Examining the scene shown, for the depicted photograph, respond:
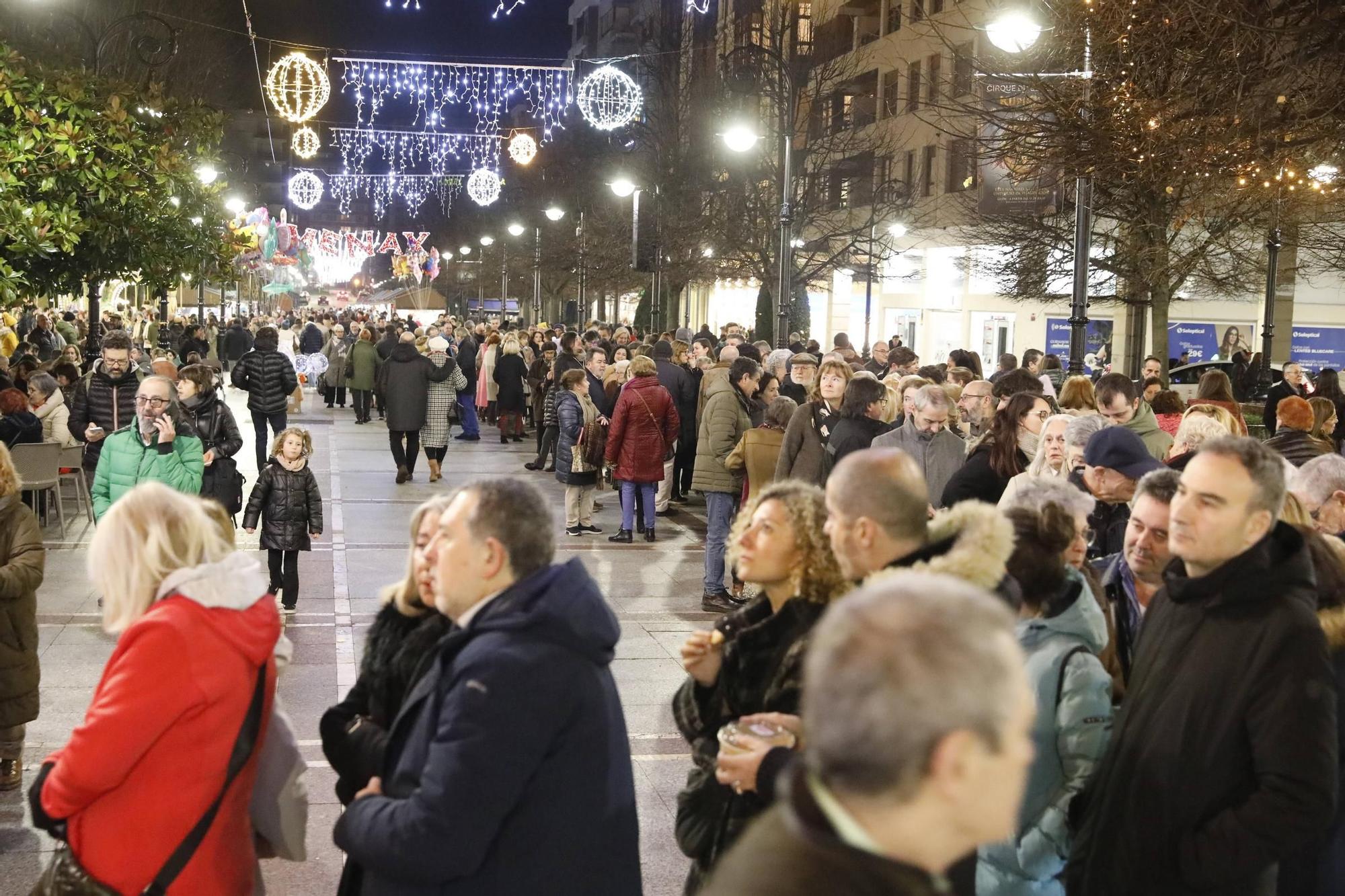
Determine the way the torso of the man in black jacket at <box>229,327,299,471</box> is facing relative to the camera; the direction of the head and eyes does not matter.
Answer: away from the camera

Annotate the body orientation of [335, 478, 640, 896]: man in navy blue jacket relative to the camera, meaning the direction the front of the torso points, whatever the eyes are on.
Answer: to the viewer's left

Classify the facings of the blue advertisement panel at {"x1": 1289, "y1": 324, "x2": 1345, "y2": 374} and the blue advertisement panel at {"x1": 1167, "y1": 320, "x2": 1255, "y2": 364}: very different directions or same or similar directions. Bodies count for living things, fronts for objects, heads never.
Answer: same or similar directions

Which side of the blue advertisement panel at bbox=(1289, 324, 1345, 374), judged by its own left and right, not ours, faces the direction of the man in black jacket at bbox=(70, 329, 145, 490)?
front

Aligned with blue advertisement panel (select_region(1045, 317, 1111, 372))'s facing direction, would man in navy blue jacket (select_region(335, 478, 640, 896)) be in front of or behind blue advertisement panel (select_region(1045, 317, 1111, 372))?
in front

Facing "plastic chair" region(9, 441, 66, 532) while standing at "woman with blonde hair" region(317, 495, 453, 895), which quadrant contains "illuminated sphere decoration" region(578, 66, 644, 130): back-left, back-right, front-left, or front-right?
front-right

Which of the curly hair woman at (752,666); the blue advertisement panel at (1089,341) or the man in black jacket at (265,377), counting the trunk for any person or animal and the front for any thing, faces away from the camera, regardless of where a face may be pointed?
the man in black jacket

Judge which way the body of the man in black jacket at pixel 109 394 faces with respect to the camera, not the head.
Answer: toward the camera

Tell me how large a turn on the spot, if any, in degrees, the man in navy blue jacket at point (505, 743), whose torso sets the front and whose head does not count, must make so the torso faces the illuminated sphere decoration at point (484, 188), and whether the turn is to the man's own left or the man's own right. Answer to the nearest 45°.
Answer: approximately 90° to the man's own right

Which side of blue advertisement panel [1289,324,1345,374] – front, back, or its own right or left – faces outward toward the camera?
front

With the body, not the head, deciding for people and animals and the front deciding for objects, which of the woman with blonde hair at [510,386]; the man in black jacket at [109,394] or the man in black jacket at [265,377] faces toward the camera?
the man in black jacket at [109,394]

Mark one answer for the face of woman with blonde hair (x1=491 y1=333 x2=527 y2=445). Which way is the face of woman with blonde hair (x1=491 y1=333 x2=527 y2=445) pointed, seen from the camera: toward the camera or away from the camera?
away from the camera

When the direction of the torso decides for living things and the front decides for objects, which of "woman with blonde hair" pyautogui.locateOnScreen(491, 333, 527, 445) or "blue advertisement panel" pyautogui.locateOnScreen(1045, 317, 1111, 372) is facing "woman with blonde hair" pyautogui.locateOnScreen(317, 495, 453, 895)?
the blue advertisement panel

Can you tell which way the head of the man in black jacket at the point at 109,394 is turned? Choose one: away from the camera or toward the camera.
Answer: toward the camera

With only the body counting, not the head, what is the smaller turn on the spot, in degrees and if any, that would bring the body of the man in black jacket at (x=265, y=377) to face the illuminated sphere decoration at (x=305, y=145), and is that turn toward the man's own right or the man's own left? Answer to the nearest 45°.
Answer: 0° — they already face it

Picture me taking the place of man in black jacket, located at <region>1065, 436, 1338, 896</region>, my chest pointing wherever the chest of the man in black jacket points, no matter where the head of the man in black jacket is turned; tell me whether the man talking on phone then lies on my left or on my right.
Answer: on my right

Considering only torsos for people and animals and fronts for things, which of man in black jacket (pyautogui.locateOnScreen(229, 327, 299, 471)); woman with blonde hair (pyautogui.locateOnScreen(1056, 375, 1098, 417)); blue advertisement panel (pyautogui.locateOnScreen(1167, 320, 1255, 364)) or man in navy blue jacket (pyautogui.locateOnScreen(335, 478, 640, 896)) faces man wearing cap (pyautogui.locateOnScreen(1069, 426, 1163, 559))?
the blue advertisement panel

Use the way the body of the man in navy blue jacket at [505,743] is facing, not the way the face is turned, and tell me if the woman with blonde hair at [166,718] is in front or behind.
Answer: in front
